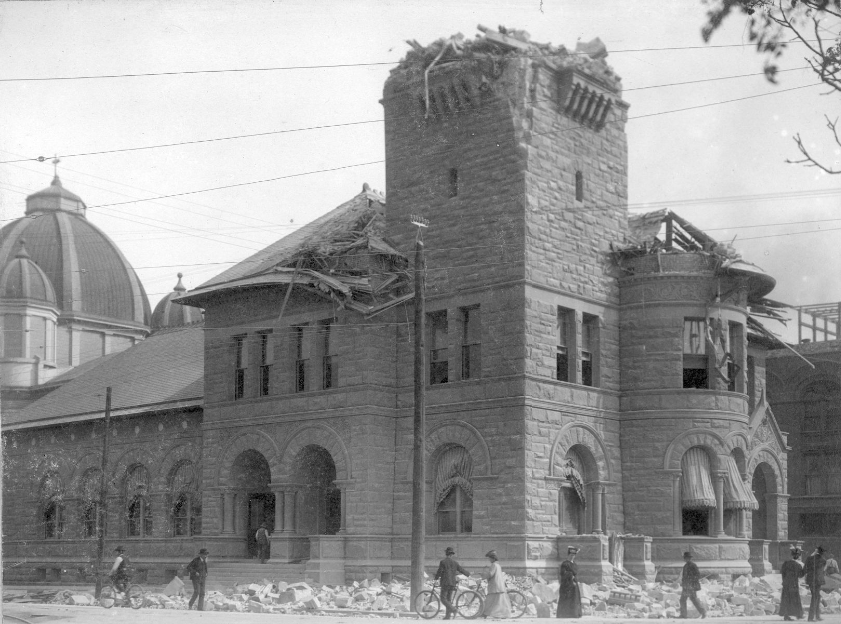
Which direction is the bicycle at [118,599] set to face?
to the viewer's left

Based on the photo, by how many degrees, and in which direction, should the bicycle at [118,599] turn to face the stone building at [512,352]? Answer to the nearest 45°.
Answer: approximately 180°

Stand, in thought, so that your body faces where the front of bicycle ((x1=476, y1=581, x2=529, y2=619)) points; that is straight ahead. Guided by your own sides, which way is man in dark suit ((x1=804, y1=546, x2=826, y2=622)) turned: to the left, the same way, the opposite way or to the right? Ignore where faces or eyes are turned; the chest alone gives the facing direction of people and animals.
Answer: to the right

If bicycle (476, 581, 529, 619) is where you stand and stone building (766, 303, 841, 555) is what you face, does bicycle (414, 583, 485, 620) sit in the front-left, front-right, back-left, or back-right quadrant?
back-left
